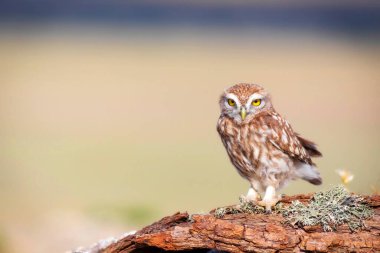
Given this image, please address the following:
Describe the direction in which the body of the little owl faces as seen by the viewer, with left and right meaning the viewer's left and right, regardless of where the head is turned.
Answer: facing the viewer and to the left of the viewer
